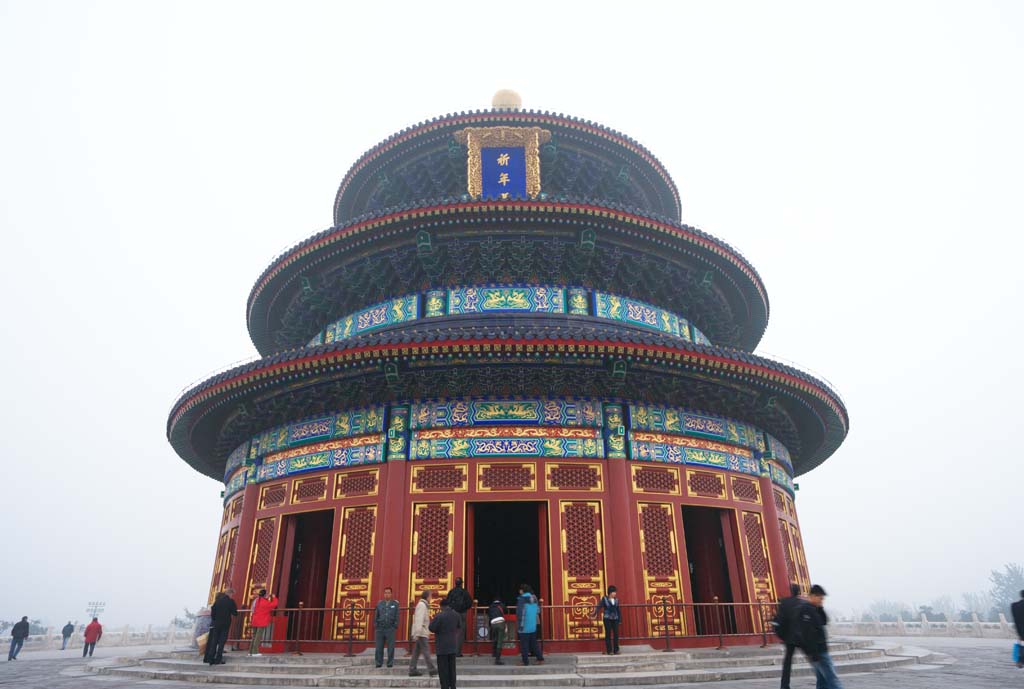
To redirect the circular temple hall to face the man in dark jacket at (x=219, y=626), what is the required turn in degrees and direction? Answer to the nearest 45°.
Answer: approximately 90° to its right

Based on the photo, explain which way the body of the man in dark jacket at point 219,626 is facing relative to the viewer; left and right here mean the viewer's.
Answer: facing away from the viewer and to the right of the viewer

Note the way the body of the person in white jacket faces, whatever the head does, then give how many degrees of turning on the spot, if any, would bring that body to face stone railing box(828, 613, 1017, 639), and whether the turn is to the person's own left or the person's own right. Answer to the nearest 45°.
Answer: approximately 45° to the person's own left

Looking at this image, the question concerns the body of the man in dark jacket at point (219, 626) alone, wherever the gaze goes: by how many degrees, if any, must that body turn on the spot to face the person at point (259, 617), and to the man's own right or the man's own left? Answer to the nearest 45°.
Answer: approximately 45° to the man's own right

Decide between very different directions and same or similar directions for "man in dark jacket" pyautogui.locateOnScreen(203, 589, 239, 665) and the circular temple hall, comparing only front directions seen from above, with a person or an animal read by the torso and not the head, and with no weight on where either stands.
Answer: very different directions

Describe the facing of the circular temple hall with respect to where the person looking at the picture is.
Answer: facing the viewer
